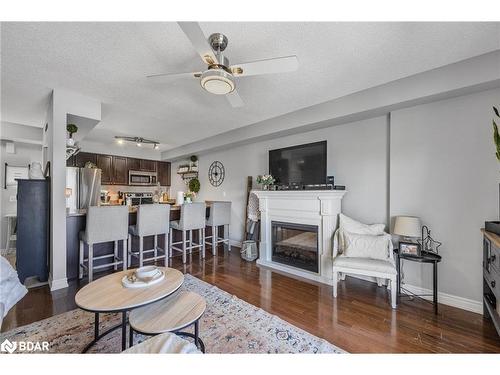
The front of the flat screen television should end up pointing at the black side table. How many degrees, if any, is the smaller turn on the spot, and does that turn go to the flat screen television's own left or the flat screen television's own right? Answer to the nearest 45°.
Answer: approximately 90° to the flat screen television's own left

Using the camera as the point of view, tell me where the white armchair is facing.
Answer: facing the viewer and to the left of the viewer

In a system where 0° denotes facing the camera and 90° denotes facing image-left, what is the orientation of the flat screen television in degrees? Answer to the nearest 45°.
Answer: approximately 45°

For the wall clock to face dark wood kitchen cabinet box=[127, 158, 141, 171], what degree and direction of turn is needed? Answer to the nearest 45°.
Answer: approximately 90° to its right

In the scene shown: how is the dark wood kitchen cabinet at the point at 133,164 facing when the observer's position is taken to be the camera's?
facing the viewer

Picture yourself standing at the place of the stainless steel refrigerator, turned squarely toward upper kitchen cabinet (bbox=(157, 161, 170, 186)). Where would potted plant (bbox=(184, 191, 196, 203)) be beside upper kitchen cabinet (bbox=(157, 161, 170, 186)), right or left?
right

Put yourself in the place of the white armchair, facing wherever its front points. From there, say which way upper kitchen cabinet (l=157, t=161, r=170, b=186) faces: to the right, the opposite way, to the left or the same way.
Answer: to the left

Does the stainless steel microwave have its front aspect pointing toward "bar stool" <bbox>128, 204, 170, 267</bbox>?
yes

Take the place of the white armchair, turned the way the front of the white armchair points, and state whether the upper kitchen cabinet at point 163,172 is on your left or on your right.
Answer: on your right

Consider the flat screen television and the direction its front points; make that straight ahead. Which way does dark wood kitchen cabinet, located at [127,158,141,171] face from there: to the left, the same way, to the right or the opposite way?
to the left

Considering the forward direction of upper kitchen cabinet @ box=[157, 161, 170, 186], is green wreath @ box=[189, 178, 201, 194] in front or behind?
in front

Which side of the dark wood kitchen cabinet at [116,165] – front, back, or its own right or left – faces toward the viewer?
front

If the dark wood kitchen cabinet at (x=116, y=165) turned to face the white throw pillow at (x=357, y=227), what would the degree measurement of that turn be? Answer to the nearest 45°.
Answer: approximately 45° to its left

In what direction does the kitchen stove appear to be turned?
toward the camera

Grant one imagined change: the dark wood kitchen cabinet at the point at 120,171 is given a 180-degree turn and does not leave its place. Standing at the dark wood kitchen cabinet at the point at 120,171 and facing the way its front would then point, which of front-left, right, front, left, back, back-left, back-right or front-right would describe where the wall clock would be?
back-right

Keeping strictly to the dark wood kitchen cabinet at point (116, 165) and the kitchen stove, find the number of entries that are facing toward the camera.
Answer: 2

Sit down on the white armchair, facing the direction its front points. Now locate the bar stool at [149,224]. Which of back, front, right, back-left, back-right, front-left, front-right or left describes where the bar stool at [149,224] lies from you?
front-right

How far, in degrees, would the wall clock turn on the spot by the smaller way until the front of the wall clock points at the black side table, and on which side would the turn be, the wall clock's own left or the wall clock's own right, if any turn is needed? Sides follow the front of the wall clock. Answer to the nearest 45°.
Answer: approximately 90° to the wall clock's own left

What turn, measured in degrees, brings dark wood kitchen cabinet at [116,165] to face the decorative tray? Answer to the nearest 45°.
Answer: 0° — it already faces it
